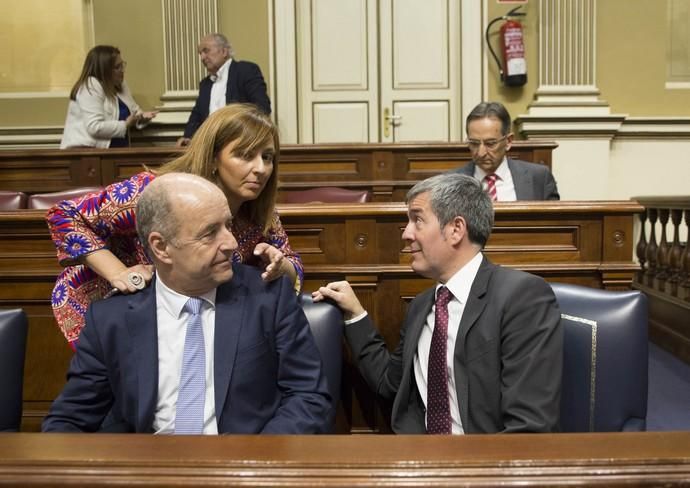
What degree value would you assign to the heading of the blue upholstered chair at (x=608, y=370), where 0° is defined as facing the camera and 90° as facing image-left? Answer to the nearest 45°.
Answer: approximately 0°

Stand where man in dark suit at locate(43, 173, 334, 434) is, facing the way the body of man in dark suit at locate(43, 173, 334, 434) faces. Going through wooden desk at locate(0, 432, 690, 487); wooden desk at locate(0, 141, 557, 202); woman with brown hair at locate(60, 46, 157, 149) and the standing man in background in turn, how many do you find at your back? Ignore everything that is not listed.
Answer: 3

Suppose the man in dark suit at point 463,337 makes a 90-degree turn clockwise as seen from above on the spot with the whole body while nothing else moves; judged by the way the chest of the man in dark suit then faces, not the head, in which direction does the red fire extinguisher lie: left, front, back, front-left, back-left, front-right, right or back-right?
front-right

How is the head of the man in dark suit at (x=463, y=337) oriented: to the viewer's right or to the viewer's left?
to the viewer's left
